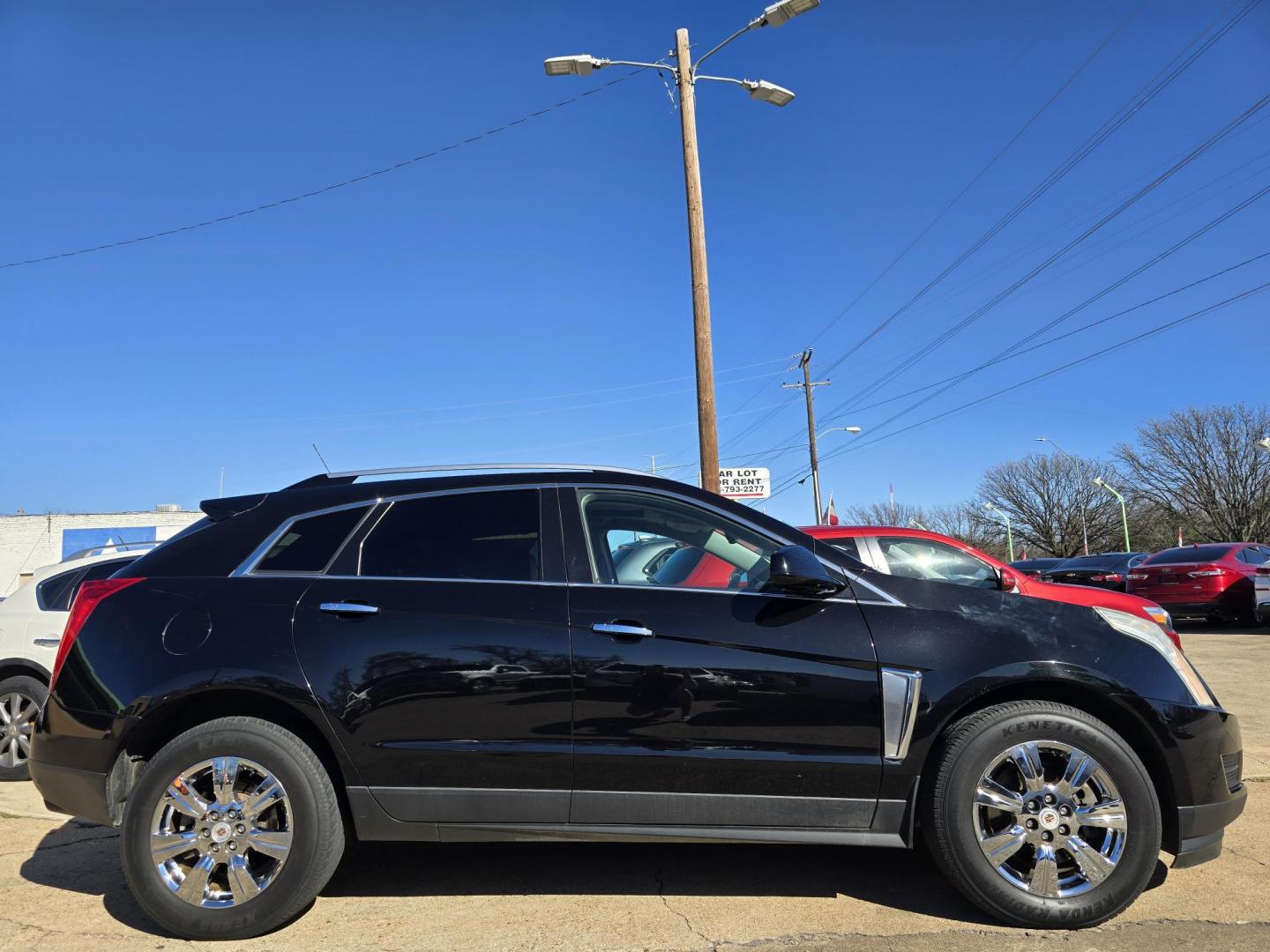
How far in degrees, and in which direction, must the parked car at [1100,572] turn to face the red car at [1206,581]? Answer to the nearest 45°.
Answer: approximately 90° to its right

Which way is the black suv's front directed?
to the viewer's right

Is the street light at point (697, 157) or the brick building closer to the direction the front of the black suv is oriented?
the street light

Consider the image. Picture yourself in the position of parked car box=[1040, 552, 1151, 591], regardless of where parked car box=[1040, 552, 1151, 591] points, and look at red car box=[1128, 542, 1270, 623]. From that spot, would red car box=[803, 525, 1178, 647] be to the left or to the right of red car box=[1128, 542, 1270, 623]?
right

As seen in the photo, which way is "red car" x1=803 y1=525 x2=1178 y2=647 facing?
to the viewer's right

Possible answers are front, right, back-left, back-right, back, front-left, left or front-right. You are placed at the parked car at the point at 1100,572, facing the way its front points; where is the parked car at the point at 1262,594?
right

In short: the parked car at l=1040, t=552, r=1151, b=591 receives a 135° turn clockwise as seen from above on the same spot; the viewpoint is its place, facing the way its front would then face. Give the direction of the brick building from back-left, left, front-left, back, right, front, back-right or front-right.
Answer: right

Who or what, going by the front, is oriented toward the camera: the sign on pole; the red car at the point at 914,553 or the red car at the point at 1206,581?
the sign on pole

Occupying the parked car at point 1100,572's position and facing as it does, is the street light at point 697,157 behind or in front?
behind

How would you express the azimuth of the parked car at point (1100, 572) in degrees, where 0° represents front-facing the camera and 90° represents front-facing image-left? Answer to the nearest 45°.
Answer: approximately 225°

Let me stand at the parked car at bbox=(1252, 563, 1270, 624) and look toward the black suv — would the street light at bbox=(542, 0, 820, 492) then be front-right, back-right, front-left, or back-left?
front-right

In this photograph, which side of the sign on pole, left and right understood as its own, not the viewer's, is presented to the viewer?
front

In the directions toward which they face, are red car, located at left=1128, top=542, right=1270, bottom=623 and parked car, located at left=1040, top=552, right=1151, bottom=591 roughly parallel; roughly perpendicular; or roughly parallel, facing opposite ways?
roughly parallel

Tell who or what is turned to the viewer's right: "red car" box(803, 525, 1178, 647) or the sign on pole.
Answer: the red car

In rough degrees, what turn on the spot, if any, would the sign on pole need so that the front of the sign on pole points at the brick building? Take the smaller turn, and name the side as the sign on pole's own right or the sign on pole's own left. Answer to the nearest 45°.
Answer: approximately 135° to the sign on pole's own right

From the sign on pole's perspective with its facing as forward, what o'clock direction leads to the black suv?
The black suv is roughly at 12 o'clock from the sign on pole.

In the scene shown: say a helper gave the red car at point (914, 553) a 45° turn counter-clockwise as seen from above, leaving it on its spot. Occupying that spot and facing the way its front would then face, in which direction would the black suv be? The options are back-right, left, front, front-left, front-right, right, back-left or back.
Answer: back-right

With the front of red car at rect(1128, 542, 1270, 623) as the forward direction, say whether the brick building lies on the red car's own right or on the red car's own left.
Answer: on the red car's own left
